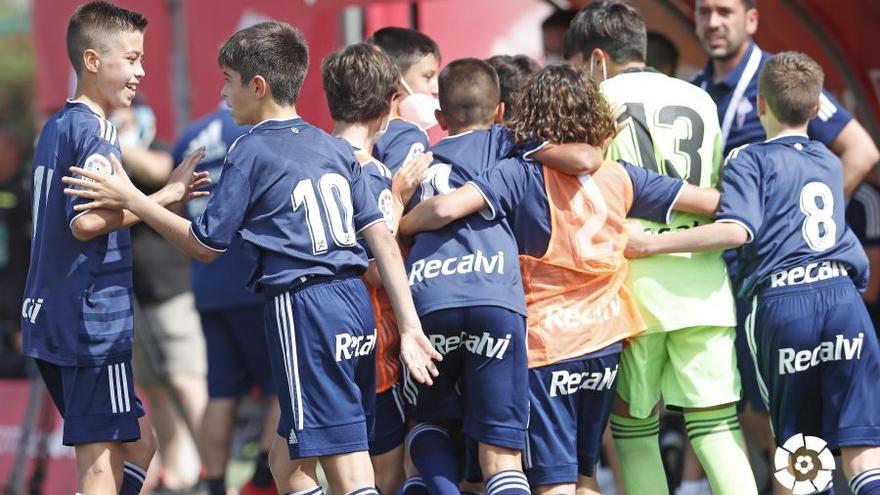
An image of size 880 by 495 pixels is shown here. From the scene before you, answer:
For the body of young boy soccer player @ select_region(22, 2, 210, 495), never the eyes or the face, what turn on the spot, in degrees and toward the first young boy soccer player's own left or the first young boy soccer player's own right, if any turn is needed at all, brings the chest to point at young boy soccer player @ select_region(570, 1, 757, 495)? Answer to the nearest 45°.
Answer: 0° — they already face them

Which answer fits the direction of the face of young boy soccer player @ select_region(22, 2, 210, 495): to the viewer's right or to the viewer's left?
to the viewer's right

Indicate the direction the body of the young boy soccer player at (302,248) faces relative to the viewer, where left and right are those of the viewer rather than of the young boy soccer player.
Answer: facing away from the viewer and to the left of the viewer

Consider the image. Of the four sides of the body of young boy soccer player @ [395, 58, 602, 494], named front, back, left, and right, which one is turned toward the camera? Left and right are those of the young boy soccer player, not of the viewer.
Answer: back

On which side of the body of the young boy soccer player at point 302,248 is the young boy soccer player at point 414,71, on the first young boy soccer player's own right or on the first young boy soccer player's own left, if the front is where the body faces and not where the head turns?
on the first young boy soccer player's own right

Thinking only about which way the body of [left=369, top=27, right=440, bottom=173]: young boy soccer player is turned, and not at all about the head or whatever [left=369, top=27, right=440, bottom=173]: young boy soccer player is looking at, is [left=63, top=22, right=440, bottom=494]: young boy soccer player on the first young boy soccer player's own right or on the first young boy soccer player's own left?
on the first young boy soccer player's own right

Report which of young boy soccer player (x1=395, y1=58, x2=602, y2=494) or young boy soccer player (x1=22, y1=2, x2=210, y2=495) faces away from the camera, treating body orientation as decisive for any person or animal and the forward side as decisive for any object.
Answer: young boy soccer player (x1=395, y1=58, x2=602, y2=494)

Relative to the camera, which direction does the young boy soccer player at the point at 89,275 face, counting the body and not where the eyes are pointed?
to the viewer's right
